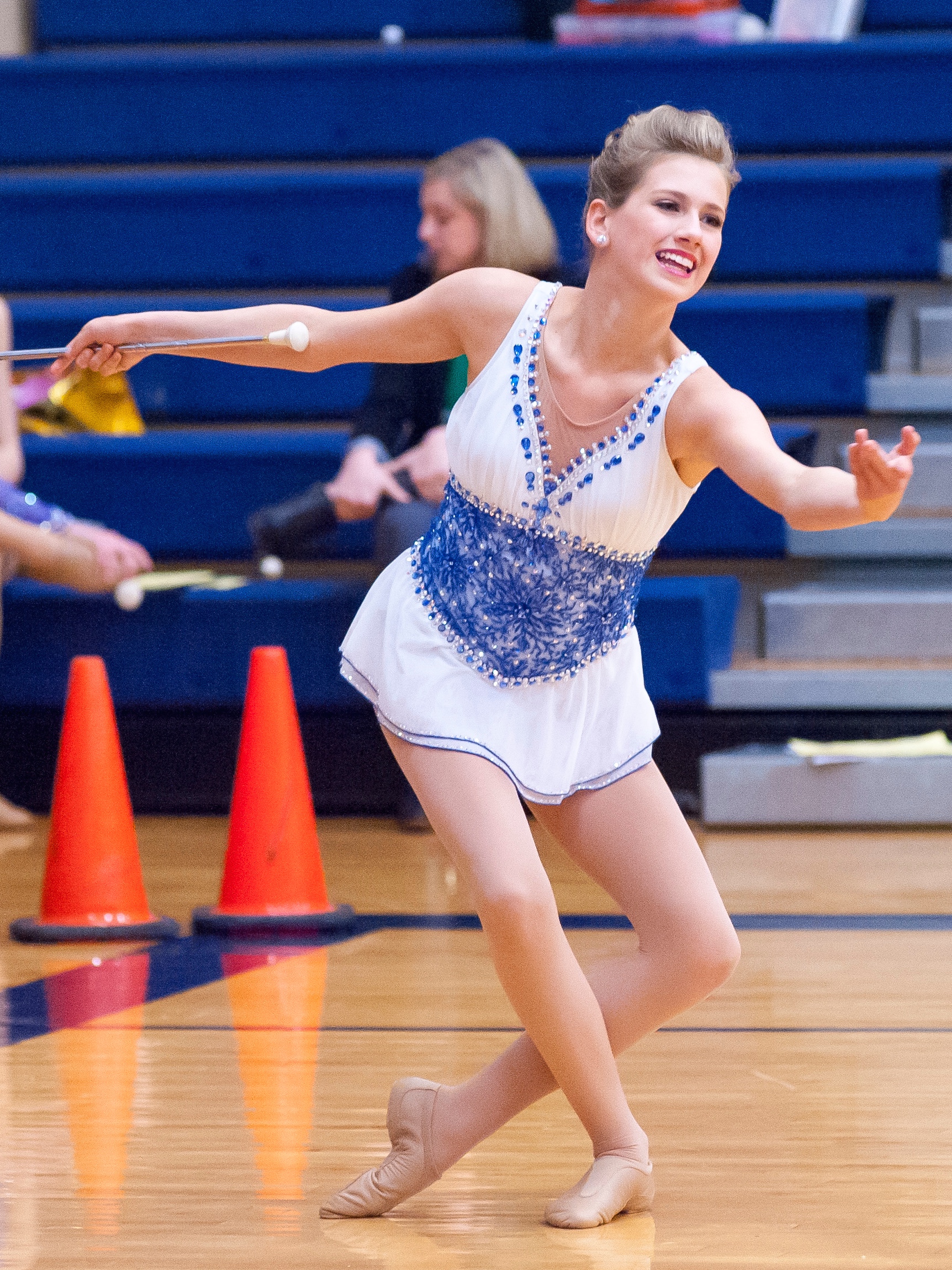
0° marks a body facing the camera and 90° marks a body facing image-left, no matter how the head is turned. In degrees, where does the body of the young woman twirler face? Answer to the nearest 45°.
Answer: approximately 0°

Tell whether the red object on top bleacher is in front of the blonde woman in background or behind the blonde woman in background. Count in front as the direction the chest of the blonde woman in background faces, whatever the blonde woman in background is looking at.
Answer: behind

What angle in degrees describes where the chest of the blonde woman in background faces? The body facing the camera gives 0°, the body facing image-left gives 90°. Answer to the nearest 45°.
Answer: approximately 45°

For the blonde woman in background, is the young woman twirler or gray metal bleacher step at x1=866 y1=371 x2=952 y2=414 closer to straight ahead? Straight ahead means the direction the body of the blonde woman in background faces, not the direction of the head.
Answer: the young woman twirler

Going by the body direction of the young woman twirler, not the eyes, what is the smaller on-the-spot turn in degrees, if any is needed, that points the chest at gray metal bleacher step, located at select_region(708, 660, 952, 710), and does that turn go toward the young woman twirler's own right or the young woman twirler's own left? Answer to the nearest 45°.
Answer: approximately 180°

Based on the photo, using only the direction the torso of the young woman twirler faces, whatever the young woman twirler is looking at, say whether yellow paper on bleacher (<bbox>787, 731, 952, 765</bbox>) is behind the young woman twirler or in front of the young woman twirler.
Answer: behind
